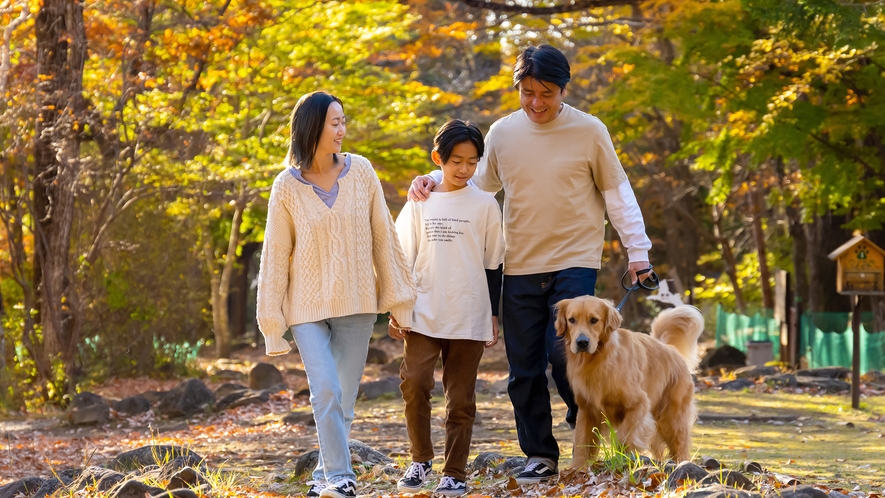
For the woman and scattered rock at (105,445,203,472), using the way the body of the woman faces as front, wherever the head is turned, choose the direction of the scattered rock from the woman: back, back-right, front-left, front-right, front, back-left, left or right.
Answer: back-right

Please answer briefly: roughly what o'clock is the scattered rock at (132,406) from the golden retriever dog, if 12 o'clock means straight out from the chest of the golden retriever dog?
The scattered rock is roughly at 3 o'clock from the golden retriever dog.

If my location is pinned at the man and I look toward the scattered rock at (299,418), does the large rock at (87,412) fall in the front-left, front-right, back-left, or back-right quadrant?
front-left

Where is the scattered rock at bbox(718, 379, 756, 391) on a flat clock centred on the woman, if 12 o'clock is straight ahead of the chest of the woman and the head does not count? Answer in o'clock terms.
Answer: The scattered rock is roughly at 7 o'clock from the woman.

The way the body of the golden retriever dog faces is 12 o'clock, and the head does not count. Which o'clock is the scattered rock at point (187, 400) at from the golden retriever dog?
The scattered rock is roughly at 3 o'clock from the golden retriever dog.

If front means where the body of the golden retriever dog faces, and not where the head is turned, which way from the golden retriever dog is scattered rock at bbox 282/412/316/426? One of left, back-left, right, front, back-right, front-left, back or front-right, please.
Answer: right

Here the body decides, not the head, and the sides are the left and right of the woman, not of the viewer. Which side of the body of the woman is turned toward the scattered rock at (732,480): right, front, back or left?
left

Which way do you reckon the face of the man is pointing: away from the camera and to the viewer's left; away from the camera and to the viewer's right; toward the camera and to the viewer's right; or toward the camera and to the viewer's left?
toward the camera and to the viewer's left

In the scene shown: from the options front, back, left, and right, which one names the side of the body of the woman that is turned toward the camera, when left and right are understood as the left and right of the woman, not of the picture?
front

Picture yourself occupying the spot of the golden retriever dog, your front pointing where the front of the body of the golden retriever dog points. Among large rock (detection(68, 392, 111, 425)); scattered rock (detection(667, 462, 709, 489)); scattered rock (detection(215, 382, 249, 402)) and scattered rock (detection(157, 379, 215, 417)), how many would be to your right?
3

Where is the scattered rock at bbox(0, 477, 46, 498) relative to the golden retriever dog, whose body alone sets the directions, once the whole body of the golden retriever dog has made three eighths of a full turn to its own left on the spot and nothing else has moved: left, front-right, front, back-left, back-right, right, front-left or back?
back

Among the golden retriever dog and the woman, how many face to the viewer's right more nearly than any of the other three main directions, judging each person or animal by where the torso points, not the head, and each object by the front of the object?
0

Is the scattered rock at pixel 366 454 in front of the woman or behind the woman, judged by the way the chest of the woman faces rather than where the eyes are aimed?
behind
